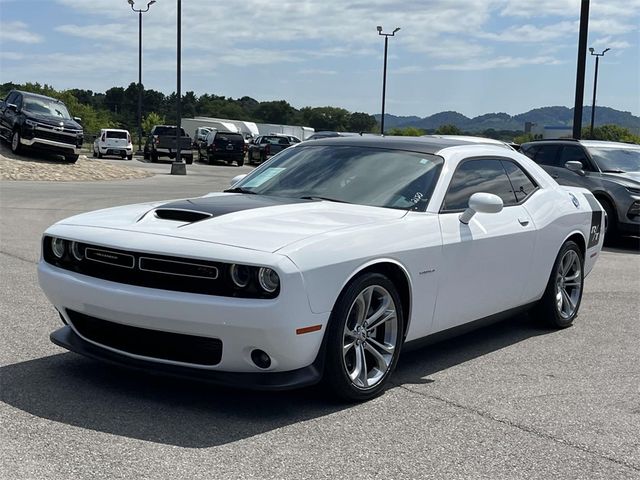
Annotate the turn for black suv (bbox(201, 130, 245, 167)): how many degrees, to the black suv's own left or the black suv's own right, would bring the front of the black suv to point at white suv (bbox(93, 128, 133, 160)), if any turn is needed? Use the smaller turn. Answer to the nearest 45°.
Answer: approximately 90° to the black suv's own left

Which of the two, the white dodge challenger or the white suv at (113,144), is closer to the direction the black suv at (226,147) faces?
the white suv

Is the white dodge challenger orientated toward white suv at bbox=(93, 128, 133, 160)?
no

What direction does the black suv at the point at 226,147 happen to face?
away from the camera

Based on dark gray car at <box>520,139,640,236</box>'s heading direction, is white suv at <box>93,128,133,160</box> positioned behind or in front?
behind

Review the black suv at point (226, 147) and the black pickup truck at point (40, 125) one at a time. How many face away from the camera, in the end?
1

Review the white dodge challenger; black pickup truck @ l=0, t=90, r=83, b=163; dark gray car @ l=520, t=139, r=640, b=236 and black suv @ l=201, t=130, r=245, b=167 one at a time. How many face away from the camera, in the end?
1

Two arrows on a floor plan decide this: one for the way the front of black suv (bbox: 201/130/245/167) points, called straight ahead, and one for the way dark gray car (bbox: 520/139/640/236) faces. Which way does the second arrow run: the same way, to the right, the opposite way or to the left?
the opposite way

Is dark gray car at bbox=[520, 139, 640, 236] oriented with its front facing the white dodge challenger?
no

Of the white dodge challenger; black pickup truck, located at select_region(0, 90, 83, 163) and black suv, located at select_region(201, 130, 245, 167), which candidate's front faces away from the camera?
black suv, located at select_region(201, 130, 245, 167)

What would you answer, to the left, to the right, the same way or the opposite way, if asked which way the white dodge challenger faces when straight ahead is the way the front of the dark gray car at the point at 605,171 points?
to the right

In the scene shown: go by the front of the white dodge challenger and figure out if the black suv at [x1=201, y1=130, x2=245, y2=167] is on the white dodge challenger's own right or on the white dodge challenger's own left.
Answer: on the white dodge challenger's own right

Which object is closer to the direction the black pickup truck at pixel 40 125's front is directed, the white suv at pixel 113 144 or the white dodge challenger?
the white dodge challenger

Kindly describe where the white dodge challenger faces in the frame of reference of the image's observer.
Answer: facing the viewer and to the left of the viewer

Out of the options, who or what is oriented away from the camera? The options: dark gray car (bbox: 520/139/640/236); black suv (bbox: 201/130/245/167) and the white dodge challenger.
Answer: the black suv

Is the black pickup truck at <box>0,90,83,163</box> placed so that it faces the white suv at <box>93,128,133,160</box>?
no

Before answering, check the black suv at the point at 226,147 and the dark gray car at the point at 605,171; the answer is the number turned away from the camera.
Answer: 1

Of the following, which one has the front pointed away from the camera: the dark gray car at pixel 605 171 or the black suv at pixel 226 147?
the black suv

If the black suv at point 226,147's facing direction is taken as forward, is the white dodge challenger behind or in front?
behind

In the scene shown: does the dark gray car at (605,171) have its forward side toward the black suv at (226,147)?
no

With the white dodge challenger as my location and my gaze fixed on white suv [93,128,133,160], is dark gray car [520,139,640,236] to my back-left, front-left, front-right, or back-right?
front-right
